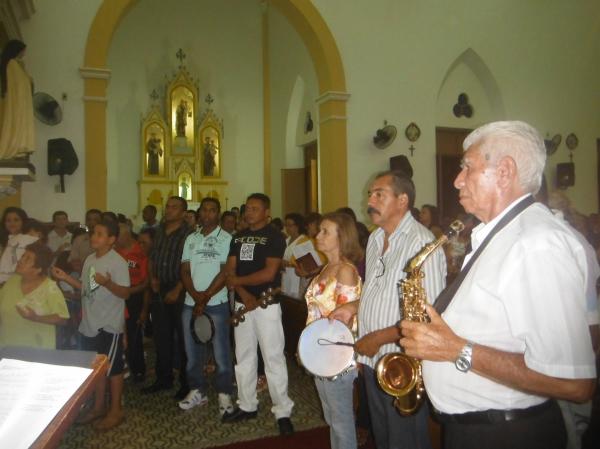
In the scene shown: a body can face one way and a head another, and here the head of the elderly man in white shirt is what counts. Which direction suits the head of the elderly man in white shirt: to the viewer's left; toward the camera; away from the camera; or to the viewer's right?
to the viewer's left

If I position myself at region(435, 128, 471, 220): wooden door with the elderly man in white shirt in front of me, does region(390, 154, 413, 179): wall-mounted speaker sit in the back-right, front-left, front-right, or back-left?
front-right

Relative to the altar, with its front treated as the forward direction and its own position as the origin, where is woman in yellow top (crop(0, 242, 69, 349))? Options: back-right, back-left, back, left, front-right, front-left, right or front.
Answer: front

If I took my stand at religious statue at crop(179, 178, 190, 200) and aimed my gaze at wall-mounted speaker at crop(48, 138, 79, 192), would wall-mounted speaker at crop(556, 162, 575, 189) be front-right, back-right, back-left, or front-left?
front-left

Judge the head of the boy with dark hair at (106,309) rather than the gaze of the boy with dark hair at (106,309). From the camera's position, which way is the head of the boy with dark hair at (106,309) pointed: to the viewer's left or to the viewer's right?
to the viewer's left

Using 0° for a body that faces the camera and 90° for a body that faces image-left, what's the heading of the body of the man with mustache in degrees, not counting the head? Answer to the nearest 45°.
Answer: approximately 45°

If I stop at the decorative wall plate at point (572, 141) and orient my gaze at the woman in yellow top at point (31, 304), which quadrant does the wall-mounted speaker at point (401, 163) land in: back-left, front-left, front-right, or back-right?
front-right

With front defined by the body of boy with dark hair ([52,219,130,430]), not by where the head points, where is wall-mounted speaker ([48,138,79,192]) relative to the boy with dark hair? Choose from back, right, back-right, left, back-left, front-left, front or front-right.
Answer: back-right

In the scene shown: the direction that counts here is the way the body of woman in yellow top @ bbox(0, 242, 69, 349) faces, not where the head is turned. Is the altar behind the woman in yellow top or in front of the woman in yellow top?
behind

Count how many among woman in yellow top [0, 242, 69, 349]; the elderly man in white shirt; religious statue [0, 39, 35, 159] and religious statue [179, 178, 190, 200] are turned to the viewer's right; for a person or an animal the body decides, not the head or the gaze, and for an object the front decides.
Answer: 1

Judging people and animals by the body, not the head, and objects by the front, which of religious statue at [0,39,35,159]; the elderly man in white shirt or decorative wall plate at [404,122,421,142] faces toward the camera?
the decorative wall plate

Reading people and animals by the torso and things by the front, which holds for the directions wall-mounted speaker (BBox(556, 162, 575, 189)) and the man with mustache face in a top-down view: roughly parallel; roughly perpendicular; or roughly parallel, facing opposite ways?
roughly perpendicular

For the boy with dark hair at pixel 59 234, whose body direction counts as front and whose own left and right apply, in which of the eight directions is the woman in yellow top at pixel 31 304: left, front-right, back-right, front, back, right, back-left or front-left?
front

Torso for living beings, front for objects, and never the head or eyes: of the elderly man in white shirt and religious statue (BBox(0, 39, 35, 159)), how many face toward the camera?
0

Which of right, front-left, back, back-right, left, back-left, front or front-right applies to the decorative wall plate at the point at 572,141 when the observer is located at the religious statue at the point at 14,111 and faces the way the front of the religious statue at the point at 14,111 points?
front

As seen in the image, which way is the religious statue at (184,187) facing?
toward the camera
